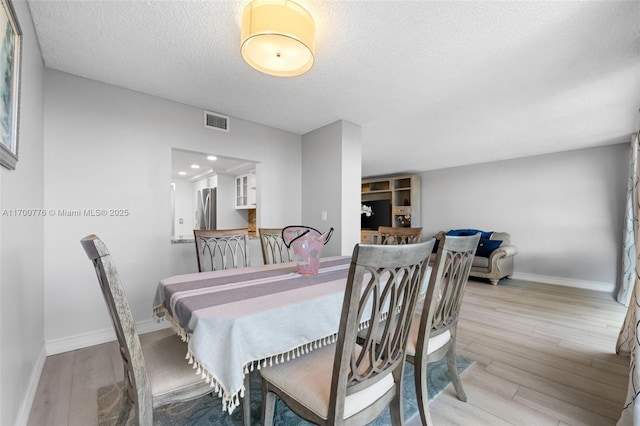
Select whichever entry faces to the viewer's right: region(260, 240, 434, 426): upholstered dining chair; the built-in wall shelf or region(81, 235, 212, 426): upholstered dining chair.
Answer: region(81, 235, 212, 426): upholstered dining chair

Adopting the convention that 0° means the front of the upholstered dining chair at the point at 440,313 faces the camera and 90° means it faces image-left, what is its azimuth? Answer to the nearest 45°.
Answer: approximately 135°

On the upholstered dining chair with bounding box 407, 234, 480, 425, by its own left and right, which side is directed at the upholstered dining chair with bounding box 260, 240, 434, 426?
left

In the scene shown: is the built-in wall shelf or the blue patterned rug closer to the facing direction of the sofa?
the blue patterned rug

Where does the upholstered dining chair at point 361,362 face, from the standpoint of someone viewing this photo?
facing away from the viewer and to the left of the viewer

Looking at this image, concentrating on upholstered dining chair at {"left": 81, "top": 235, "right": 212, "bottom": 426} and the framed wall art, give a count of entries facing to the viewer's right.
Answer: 2

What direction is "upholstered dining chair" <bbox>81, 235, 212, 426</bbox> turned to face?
to the viewer's right

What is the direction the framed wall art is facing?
to the viewer's right

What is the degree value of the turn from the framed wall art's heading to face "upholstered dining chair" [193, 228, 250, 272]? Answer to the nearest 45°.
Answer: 0° — it already faces it

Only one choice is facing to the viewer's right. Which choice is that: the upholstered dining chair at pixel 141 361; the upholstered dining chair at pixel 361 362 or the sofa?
the upholstered dining chair at pixel 141 361

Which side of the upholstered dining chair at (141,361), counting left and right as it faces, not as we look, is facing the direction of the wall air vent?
left
